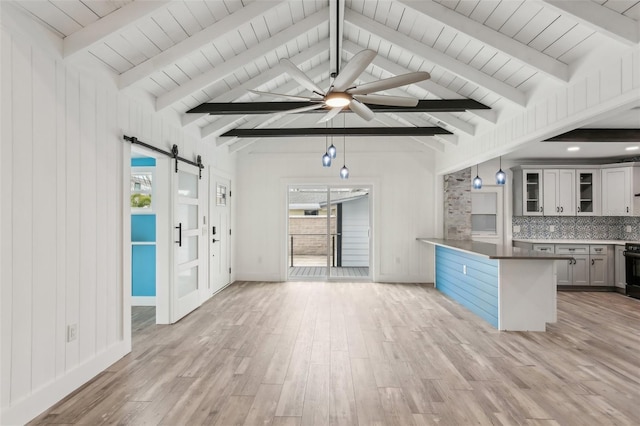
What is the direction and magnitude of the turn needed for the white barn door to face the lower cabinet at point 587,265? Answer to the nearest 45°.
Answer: approximately 45° to its left

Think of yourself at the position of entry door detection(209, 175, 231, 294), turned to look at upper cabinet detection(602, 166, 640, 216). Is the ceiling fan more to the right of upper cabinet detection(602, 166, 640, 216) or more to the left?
right

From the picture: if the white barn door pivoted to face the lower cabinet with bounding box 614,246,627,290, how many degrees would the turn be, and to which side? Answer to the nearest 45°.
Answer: approximately 45° to its left

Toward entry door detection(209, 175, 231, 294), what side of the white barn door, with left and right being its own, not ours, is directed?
left

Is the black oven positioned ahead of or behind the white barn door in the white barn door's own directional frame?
ahead

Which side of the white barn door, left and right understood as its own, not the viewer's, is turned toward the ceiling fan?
front

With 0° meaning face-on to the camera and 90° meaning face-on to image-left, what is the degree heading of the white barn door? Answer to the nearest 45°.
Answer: approximately 315°

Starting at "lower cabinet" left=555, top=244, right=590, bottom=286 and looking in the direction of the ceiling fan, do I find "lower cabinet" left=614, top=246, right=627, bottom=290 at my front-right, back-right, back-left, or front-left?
back-left

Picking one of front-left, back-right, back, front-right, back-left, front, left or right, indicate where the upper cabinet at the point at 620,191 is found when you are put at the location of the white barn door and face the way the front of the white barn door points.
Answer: front-left

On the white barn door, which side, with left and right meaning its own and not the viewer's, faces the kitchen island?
front

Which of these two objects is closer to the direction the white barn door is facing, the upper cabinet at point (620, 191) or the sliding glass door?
the upper cabinet

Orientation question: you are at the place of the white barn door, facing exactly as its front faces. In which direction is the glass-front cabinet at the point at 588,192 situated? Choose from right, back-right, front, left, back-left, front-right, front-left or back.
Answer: front-left
